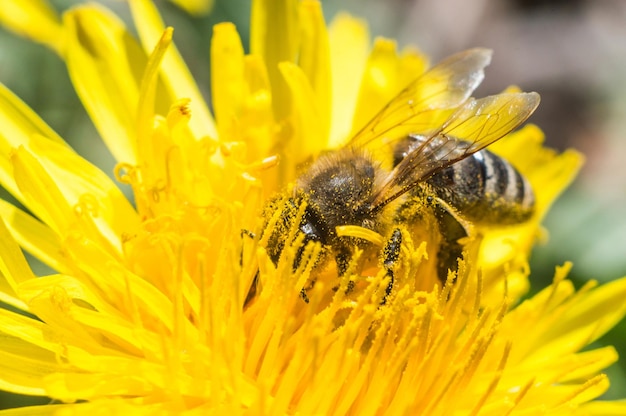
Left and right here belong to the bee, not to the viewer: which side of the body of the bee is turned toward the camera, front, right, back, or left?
left
